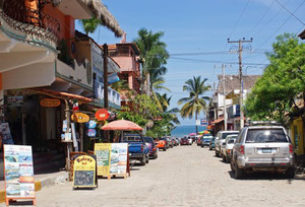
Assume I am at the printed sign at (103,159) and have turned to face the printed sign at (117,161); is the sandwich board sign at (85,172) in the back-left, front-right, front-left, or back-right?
back-right

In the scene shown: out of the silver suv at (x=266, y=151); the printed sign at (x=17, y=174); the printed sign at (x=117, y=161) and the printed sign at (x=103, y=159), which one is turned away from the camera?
the silver suv

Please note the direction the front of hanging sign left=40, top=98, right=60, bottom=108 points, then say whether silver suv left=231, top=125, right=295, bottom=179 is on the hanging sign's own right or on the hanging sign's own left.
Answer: on the hanging sign's own left

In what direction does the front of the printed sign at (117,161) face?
toward the camera

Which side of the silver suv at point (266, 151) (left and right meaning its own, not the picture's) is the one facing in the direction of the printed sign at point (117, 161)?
left

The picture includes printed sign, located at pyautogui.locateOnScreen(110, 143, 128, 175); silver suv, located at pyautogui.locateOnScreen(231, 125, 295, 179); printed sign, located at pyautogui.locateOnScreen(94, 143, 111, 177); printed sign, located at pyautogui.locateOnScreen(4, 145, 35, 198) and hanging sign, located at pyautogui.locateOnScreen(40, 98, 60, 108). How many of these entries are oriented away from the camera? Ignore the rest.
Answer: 1

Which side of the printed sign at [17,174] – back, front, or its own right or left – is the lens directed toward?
front

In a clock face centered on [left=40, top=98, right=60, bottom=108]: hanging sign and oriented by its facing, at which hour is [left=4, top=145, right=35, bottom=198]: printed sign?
The printed sign is roughly at 12 o'clock from the hanging sign.

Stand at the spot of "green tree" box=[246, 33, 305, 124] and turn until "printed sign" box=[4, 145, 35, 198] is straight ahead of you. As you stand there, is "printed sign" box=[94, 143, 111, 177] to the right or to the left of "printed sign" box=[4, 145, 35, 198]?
right

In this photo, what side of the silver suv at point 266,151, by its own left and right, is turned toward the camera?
back

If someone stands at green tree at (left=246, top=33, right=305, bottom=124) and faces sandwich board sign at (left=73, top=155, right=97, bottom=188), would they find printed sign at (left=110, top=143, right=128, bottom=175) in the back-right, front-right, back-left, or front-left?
front-right

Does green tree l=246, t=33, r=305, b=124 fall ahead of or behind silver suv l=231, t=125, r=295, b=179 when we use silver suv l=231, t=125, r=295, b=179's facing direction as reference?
ahead

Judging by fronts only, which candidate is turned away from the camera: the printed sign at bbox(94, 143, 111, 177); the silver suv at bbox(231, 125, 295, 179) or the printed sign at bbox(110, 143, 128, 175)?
the silver suv

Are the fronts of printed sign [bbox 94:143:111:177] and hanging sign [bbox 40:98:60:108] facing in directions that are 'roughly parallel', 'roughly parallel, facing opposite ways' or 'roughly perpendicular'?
roughly parallel

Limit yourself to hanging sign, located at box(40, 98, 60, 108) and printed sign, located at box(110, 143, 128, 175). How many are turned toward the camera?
2

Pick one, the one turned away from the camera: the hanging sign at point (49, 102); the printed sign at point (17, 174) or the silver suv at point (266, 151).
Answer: the silver suv

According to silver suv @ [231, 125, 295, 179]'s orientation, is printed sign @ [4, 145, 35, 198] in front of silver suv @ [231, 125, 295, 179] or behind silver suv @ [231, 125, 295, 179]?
behind

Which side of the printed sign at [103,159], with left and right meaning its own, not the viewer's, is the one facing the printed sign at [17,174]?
front
